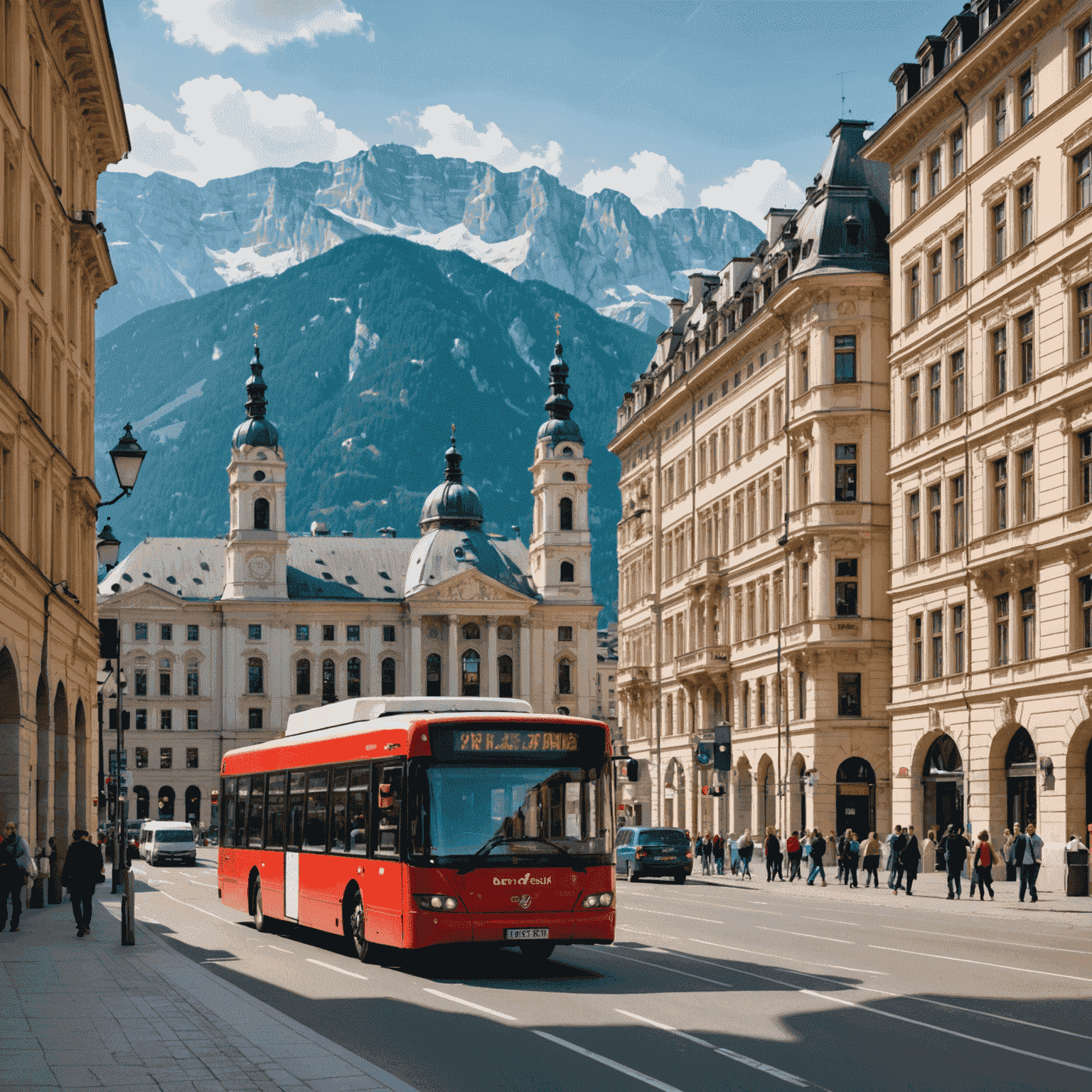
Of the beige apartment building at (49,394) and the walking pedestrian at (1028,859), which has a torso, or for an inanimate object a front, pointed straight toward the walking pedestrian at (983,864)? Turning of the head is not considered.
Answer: the beige apartment building

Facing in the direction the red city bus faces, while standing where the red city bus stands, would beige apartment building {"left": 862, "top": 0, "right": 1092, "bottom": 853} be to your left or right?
on your left

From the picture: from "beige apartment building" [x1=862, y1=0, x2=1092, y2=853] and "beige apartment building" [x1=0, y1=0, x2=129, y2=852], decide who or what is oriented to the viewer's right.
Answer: "beige apartment building" [x1=0, y1=0, x2=129, y2=852]

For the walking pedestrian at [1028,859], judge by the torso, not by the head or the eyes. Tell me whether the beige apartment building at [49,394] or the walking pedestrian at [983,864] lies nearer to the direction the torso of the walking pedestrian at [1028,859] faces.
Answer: the beige apartment building

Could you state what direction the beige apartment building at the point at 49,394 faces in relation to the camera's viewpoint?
facing to the right of the viewer

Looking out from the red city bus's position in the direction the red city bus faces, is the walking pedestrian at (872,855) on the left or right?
on its left

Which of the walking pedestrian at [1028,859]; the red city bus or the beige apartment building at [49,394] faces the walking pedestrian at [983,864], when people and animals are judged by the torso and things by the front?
the beige apartment building

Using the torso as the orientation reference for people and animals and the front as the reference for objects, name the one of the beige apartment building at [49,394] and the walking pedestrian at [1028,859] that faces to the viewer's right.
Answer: the beige apartment building

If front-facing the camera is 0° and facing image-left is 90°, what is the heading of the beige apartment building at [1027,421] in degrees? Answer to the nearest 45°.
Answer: approximately 45°
